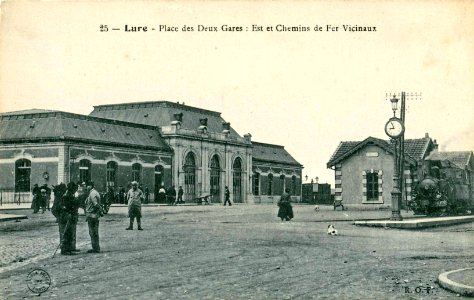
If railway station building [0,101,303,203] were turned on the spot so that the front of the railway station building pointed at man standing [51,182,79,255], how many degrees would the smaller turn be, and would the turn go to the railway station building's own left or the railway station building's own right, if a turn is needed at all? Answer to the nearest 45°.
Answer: approximately 45° to the railway station building's own right

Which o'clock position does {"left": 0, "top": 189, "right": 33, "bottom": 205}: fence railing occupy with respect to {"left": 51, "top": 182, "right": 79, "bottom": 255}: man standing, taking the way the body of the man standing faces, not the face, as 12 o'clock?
The fence railing is roughly at 6 o'clock from the man standing.

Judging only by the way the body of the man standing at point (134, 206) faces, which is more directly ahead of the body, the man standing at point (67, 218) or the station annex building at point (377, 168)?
the man standing

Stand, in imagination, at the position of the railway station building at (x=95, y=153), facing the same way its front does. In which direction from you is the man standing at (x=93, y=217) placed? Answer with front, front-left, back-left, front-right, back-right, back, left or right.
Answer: front-right

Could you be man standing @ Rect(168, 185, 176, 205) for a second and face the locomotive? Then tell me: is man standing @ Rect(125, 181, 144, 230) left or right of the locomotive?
right

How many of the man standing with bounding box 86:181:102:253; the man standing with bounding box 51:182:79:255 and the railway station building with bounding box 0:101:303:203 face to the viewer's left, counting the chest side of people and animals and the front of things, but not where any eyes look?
1

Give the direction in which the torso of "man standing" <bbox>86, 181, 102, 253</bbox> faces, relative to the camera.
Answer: to the viewer's left

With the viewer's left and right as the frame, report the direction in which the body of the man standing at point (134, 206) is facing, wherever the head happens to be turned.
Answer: facing the viewer

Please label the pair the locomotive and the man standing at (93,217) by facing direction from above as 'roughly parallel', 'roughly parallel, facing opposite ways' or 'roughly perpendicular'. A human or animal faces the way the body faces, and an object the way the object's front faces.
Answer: roughly parallel

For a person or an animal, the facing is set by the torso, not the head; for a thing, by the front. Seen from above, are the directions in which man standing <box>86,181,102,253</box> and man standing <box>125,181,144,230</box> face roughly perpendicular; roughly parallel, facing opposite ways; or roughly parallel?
roughly perpendicular

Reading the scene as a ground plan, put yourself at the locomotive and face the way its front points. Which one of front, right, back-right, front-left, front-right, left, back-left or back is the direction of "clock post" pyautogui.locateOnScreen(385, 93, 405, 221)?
front-left

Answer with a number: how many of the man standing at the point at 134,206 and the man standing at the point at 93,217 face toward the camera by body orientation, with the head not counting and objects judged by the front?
1

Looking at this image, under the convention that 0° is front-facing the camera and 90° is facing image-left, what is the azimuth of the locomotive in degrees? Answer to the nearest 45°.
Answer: approximately 45°
